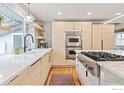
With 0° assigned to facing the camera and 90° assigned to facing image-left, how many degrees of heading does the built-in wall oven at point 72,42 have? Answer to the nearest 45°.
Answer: approximately 0°

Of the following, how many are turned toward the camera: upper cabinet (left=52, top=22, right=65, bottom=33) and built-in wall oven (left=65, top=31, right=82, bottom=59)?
2

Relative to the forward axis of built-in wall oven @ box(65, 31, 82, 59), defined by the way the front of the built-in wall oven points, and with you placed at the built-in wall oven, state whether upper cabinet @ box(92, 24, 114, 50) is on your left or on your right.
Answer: on your left

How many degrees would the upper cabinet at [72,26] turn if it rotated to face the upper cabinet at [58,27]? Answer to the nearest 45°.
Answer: approximately 90° to its right

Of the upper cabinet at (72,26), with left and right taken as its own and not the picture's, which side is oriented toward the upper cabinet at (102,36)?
left
